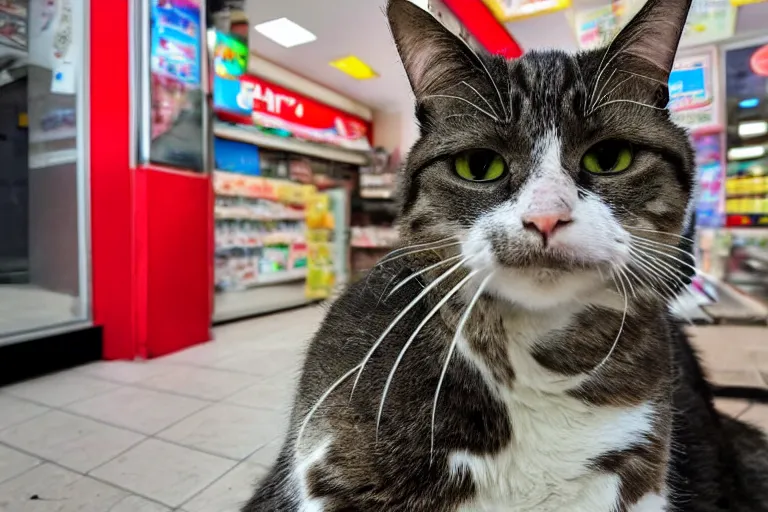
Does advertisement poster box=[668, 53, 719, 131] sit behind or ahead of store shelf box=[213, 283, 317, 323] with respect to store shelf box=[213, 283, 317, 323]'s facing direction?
ahead

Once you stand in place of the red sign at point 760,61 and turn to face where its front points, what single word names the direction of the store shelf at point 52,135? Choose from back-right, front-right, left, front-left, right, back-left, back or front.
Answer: front-right

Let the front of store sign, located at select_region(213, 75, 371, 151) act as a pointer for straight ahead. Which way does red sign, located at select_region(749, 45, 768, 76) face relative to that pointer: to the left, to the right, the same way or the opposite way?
to the right

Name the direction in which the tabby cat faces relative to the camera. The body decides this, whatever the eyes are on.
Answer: toward the camera

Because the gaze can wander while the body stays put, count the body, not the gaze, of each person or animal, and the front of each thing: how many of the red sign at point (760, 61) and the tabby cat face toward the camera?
2

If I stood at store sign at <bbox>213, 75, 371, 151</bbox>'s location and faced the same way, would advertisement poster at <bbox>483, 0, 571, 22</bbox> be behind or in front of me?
in front

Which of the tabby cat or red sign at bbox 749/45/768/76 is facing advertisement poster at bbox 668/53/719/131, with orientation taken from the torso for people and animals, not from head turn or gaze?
the red sign

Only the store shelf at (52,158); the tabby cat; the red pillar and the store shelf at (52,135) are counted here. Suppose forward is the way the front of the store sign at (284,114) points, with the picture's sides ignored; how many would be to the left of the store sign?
0

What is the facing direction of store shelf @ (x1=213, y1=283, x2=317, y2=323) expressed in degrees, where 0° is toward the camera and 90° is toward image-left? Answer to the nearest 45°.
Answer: approximately 315°

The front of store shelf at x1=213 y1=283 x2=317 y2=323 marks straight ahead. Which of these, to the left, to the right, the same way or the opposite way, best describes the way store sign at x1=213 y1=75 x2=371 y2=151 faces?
the same way

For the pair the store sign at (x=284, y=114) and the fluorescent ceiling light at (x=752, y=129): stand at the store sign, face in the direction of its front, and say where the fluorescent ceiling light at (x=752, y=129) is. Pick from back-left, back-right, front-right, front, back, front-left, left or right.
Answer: front

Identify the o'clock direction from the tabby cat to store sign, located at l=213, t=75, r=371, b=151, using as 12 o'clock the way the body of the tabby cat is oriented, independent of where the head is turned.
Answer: The store sign is roughly at 5 o'clock from the tabby cat.

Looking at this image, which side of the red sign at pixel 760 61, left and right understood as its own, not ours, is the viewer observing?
front
